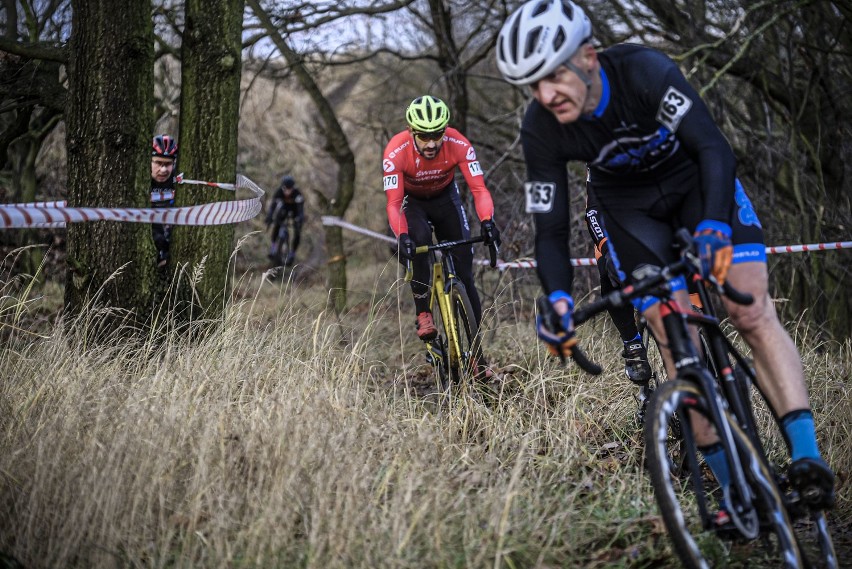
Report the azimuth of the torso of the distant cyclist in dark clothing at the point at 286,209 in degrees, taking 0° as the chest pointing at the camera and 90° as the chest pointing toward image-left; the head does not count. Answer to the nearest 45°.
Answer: approximately 0°

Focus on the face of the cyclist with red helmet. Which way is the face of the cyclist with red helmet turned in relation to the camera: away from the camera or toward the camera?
toward the camera

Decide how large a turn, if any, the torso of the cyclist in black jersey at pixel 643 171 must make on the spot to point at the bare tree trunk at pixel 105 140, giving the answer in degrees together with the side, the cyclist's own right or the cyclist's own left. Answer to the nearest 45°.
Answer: approximately 90° to the cyclist's own right

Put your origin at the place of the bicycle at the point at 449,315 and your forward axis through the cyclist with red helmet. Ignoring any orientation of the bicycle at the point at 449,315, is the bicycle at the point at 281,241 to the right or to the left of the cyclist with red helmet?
right

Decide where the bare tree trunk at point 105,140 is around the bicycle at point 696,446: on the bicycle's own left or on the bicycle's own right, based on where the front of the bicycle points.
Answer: on the bicycle's own right

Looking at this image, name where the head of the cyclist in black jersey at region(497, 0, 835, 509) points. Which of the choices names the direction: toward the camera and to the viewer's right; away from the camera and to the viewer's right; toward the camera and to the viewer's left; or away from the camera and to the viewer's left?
toward the camera and to the viewer's left

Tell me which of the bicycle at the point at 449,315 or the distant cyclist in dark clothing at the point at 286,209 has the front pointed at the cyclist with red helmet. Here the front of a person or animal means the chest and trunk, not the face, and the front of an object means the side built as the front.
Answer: the distant cyclist in dark clothing

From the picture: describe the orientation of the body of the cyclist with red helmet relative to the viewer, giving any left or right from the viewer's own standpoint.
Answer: facing the viewer

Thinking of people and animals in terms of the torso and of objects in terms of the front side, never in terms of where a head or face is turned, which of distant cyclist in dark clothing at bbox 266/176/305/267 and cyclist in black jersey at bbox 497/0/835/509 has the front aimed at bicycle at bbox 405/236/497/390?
the distant cyclist in dark clothing

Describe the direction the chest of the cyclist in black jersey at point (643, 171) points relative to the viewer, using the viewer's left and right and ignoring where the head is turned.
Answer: facing the viewer and to the left of the viewer

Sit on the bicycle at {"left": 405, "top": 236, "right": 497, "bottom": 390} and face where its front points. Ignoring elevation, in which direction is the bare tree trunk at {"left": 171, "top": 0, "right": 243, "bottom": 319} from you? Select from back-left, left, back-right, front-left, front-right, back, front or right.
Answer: right

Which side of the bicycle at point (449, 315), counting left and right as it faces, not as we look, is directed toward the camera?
front

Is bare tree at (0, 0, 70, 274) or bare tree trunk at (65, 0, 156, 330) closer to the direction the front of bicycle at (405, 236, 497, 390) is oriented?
the bare tree trunk

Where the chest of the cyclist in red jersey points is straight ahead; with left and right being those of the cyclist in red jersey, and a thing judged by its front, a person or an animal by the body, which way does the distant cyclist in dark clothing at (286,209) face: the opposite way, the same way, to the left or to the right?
the same way
